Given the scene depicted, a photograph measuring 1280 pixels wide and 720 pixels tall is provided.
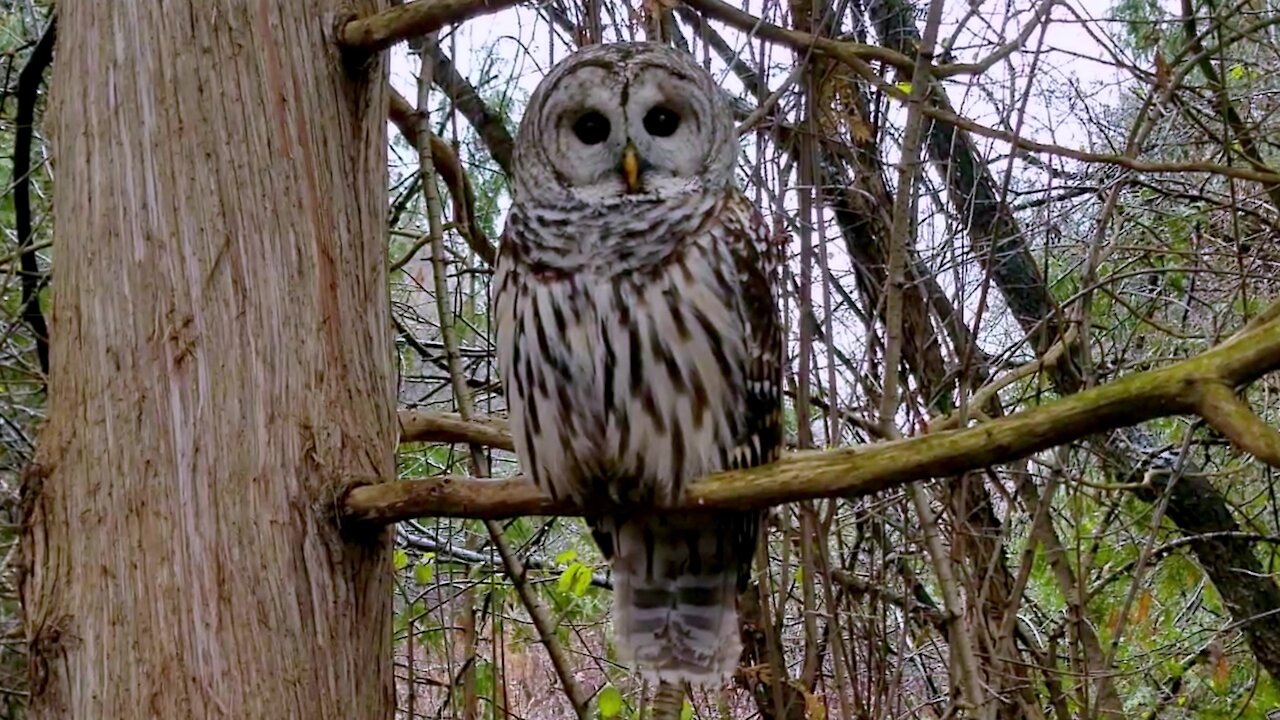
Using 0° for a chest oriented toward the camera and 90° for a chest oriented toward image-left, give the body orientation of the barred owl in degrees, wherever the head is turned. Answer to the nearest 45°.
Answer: approximately 0°

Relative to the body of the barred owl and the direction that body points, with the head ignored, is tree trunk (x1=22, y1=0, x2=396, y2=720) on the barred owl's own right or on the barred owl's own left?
on the barred owl's own right
